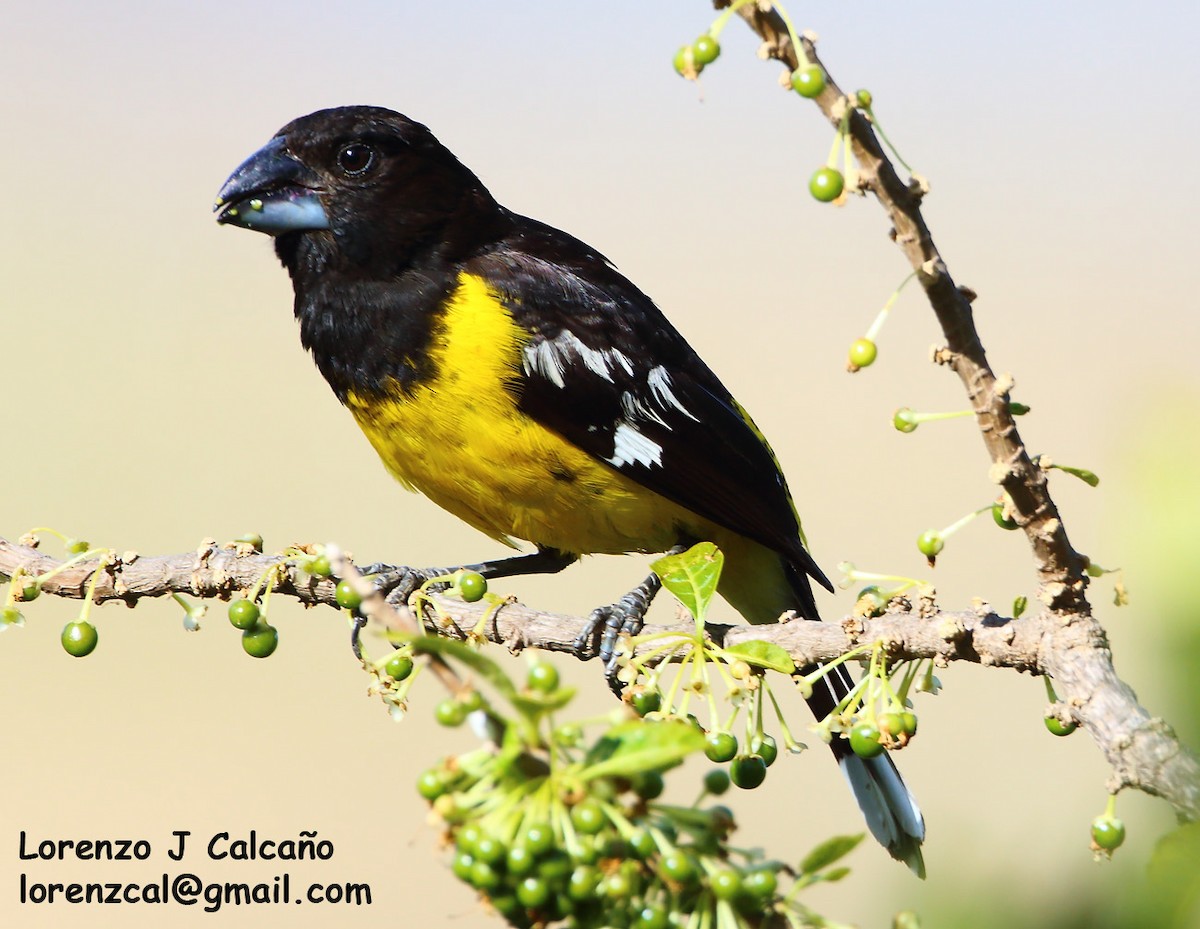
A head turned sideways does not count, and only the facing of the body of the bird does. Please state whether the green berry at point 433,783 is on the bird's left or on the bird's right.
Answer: on the bird's left

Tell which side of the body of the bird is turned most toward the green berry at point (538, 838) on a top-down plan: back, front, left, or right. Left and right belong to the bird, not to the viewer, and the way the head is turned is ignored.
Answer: left

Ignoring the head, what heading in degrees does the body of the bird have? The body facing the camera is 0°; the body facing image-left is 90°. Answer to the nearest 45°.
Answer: approximately 90°

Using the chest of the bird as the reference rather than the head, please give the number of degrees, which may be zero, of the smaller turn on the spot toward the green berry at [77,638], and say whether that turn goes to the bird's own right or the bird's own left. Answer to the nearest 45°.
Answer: approximately 45° to the bird's own right
